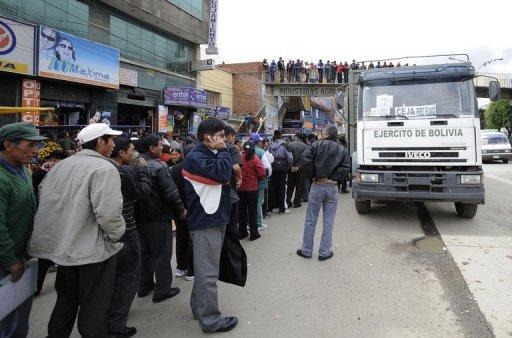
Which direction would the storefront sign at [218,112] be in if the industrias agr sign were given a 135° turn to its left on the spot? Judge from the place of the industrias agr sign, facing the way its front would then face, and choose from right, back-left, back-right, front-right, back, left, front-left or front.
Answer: back

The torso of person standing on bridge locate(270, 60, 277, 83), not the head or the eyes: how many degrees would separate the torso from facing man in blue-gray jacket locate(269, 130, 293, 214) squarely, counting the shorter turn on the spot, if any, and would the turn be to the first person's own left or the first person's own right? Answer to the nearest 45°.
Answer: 0° — they already face them

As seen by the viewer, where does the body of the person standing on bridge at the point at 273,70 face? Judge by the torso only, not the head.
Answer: toward the camera

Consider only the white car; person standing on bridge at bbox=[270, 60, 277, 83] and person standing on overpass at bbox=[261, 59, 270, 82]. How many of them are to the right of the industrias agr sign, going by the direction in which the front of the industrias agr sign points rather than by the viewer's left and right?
2

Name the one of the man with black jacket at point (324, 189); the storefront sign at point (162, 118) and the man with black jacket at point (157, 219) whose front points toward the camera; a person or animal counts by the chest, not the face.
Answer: the storefront sign

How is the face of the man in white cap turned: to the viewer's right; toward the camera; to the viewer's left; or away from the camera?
to the viewer's right

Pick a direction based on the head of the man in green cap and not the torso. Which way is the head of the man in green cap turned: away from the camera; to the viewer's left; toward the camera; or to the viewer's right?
to the viewer's right

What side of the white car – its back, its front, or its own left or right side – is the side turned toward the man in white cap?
front

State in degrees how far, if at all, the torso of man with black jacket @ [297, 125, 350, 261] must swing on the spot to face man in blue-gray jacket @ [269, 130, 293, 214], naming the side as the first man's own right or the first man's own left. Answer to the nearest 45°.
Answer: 0° — they already face them

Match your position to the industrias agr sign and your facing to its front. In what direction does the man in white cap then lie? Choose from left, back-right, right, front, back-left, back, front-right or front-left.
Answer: front

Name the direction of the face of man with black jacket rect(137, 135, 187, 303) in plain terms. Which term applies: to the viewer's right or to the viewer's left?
to the viewer's right

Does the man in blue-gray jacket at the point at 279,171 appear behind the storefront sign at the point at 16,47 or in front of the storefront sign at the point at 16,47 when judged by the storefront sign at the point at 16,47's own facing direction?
in front

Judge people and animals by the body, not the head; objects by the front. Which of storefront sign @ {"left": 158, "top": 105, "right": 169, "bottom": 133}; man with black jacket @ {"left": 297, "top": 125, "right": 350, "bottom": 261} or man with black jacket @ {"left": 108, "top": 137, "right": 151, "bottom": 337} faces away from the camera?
man with black jacket @ {"left": 297, "top": 125, "right": 350, "bottom": 261}

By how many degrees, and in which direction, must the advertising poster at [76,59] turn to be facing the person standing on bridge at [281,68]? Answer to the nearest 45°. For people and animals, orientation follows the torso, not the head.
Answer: approximately 90° to its left
